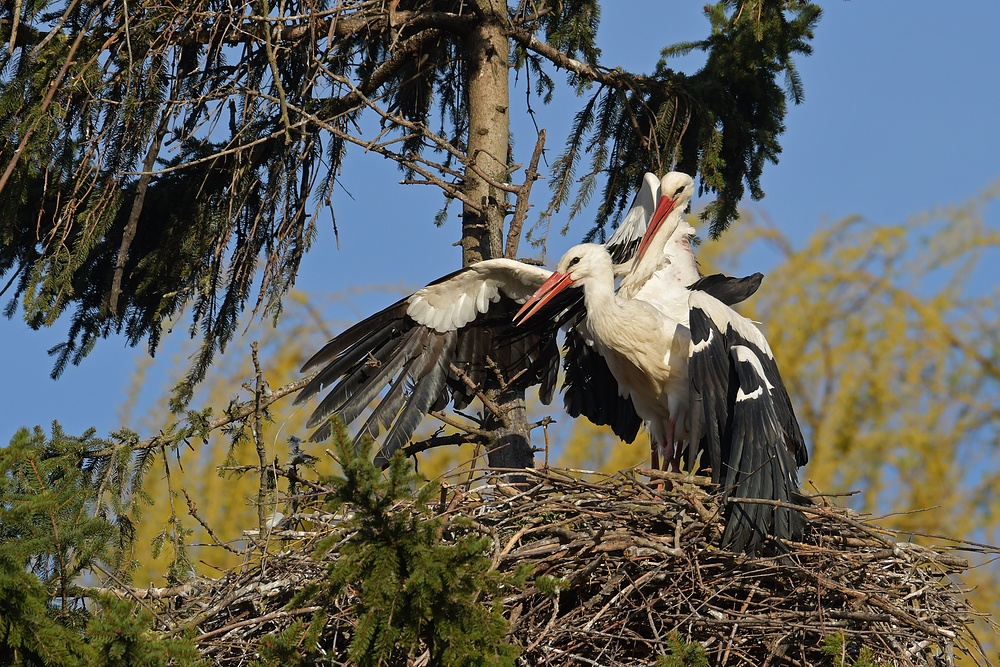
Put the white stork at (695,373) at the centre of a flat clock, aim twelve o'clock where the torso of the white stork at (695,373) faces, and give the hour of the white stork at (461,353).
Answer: the white stork at (461,353) is roughly at 2 o'clock from the white stork at (695,373).

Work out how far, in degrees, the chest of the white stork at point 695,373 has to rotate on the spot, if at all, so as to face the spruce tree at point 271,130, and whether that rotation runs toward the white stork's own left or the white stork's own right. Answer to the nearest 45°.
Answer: approximately 45° to the white stork's own right

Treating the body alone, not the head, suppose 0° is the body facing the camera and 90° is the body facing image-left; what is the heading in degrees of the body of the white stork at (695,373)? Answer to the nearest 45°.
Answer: approximately 45°
